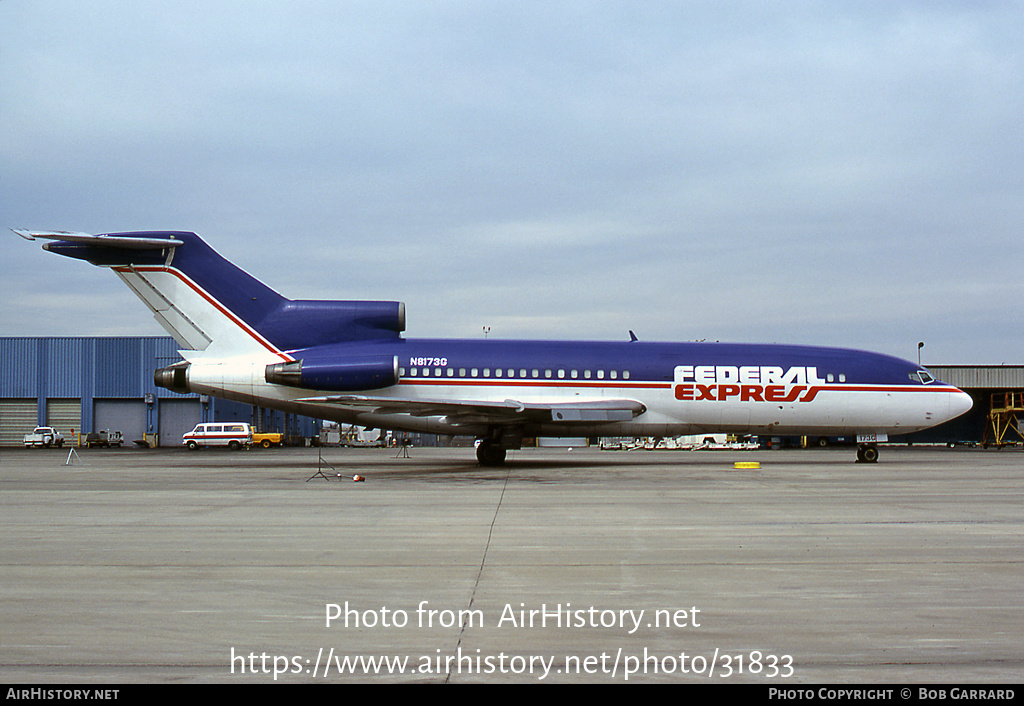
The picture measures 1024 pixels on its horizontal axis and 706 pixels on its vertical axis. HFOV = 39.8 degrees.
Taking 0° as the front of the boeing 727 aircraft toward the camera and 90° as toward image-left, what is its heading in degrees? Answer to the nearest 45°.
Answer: approximately 270°
